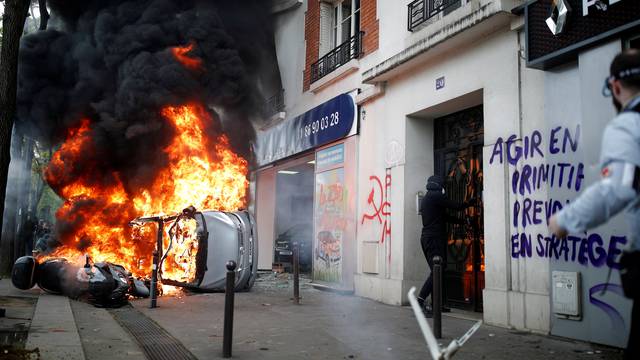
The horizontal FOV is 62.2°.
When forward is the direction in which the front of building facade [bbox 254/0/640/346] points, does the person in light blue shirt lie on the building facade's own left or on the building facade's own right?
on the building facade's own left

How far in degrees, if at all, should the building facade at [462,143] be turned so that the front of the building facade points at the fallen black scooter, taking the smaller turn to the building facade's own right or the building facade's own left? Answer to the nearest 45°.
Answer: approximately 45° to the building facade's own right

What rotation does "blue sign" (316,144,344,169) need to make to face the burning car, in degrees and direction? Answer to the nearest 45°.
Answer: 0° — it already faces it

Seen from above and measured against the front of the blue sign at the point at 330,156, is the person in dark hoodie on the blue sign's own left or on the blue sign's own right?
on the blue sign's own left

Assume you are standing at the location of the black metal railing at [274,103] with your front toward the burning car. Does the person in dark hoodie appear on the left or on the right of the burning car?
left

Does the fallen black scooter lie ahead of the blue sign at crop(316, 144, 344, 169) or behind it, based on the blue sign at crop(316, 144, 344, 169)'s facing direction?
ahead

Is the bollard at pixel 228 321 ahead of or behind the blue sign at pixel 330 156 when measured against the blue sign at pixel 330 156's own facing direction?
ahead

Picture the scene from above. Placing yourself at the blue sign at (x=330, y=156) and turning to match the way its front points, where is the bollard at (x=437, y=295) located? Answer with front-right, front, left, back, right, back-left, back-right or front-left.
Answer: front-left

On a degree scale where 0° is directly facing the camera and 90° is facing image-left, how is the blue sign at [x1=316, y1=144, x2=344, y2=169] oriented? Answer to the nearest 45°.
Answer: approximately 45°

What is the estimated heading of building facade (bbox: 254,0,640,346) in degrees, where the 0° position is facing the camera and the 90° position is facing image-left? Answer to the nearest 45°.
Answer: approximately 45°

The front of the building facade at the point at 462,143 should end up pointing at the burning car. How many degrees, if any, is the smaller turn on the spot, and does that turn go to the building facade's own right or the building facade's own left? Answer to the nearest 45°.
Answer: approximately 45° to the building facade's own right

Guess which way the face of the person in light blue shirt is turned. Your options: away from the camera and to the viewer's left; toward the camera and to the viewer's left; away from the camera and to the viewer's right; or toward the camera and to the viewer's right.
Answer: away from the camera and to the viewer's left
